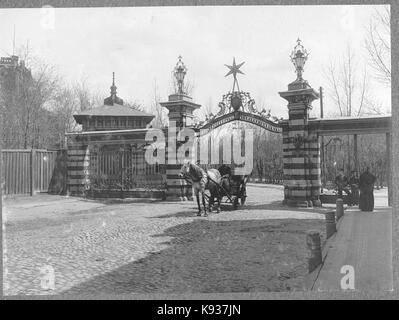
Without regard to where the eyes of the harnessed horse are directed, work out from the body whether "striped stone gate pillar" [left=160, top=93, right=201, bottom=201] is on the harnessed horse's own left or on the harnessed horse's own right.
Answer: on the harnessed horse's own right

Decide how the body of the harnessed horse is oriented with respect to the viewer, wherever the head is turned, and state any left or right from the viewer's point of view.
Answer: facing the viewer and to the left of the viewer

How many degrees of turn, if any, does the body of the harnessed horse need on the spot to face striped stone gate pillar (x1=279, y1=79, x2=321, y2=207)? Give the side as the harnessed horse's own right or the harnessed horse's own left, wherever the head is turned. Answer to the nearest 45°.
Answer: approximately 135° to the harnessed horse's own left

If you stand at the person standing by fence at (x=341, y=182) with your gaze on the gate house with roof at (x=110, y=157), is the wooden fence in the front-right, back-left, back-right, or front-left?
front-left

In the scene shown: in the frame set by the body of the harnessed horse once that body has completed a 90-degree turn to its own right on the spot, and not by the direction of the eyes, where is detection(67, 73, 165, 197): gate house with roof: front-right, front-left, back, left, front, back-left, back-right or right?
front
